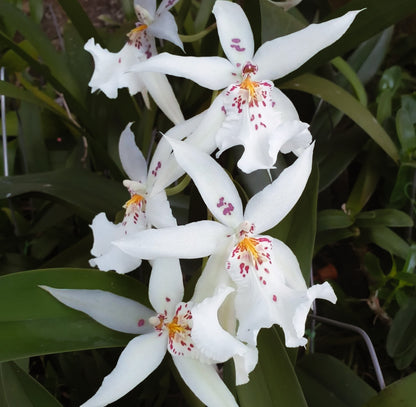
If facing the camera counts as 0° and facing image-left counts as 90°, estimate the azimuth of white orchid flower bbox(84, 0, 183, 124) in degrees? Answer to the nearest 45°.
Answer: approximately 45°

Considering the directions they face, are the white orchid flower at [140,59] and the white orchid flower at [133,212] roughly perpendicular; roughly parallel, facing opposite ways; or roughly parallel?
roughly parallel

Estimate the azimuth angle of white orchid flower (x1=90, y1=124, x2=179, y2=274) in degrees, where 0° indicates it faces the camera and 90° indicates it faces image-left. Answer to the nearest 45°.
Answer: approximately 45°

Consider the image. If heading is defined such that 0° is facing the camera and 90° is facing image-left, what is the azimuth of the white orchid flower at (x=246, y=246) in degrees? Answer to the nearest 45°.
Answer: approximately 0°

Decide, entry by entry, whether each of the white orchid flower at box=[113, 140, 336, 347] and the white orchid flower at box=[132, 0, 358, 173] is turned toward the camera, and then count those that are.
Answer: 2

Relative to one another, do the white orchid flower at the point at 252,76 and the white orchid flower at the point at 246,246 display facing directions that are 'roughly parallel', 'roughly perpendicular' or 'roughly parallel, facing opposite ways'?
roughly parallel

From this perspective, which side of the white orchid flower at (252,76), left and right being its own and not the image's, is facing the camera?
front
